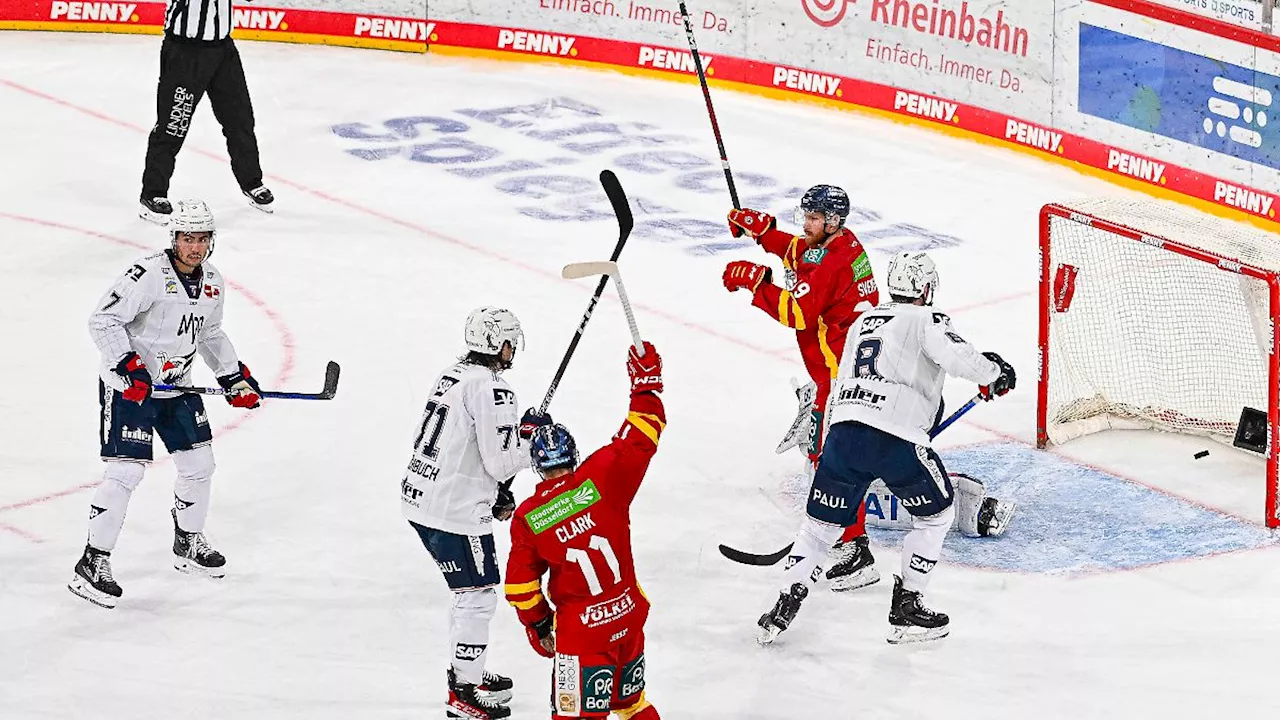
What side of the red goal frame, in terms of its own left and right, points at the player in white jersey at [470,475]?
front

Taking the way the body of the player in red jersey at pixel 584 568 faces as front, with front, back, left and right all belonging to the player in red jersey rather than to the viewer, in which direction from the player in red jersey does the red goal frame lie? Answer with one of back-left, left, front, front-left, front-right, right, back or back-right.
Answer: front-right

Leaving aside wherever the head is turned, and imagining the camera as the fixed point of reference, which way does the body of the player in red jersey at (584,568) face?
away from the camera

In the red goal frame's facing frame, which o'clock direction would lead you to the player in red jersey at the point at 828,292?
The player in red jersey is roughly at 12 o'clock from the red goal frame.

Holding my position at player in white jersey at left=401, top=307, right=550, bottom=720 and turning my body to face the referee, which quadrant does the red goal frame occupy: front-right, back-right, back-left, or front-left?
front-right

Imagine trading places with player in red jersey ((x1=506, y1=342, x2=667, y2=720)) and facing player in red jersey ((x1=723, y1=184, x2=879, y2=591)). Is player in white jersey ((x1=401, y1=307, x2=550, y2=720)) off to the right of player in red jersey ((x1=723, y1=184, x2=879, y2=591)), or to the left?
left

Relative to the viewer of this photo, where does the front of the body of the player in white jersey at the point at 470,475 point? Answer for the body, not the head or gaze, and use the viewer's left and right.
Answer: facing away from the viewer and to the right of the viewer

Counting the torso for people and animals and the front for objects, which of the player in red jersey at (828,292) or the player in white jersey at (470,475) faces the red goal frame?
the player in white jersey

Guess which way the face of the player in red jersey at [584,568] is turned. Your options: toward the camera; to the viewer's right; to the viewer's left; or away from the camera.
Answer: away from the camera

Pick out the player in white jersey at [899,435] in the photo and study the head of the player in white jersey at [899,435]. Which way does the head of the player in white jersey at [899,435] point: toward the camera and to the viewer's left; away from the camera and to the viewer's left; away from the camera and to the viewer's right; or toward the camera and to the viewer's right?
away from the camera and to the viewer's right

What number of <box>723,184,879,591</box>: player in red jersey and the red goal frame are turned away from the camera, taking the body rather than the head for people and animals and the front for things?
0

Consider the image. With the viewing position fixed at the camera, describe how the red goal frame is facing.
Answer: facing the viewer and to the left of the viewer

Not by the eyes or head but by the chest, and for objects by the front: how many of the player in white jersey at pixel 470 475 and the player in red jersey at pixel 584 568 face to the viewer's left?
0

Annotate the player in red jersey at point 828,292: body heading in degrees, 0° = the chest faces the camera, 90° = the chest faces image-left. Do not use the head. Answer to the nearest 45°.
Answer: approximately 90°

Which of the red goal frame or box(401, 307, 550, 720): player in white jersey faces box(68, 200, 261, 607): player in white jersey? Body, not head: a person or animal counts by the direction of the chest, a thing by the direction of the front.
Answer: the red goal frame

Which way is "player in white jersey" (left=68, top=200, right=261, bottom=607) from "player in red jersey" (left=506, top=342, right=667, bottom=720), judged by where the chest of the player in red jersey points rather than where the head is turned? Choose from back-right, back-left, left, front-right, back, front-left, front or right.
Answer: front-left
